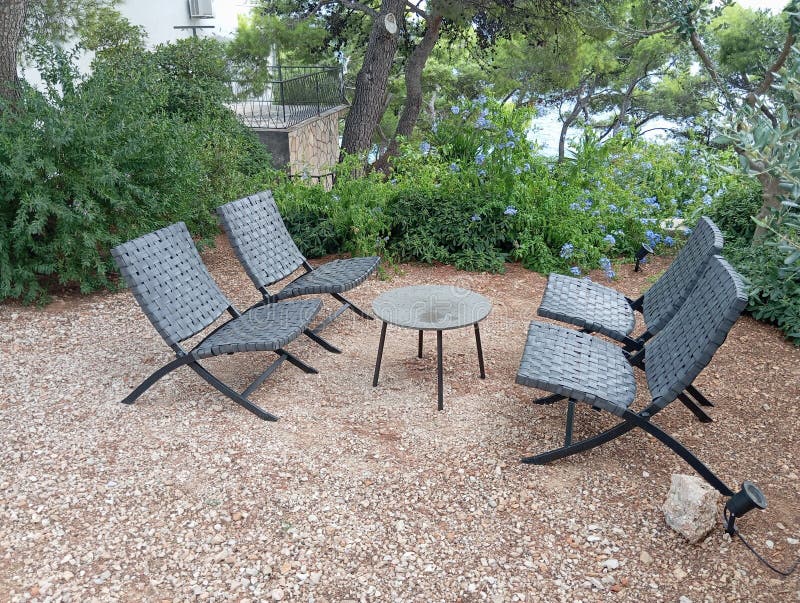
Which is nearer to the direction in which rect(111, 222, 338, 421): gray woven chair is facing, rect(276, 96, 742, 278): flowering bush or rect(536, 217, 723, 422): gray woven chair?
the gray woven chair

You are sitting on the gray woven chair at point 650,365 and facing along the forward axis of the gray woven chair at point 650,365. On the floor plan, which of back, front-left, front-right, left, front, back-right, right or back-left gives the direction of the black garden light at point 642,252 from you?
right

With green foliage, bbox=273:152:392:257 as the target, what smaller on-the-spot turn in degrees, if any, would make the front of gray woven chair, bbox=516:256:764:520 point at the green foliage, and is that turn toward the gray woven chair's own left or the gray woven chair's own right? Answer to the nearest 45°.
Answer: approximately 45° to the gray woven chair's own right

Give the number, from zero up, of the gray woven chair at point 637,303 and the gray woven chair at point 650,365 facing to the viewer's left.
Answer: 2

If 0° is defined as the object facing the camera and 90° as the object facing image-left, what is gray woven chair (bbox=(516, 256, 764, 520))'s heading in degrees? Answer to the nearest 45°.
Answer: approximately 90°

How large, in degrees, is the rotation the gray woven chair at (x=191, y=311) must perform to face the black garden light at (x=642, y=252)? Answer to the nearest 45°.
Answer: approximately 45° to its left

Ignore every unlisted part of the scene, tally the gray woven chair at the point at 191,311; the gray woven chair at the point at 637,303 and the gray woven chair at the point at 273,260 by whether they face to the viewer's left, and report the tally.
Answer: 1

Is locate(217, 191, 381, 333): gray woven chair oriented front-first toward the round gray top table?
yes

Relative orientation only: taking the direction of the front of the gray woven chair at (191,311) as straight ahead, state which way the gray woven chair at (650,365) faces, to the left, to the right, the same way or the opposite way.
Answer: the opposite way

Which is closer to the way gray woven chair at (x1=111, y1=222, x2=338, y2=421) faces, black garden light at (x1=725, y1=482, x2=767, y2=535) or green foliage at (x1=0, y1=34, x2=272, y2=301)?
the black garden light

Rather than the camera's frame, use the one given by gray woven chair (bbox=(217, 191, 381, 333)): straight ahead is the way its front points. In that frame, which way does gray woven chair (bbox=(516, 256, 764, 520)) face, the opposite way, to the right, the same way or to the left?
the opposite way

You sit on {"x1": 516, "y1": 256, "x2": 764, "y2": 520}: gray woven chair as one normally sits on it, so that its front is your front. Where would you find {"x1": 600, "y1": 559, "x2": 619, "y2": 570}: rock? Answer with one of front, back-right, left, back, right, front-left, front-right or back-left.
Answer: left

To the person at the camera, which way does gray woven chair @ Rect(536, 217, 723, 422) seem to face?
facing to the left of the viewer

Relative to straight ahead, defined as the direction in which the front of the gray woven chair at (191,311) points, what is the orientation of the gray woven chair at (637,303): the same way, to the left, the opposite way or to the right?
the opposite way

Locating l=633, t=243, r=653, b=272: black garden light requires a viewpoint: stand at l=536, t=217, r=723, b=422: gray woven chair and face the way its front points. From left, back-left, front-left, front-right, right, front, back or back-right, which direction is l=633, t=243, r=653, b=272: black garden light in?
right

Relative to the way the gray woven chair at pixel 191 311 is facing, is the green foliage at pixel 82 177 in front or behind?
behind
